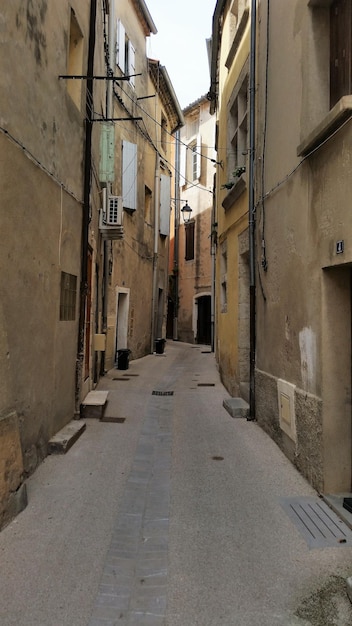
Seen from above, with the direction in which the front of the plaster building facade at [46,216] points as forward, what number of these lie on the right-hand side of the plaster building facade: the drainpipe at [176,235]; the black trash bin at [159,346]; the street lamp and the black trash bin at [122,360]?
0

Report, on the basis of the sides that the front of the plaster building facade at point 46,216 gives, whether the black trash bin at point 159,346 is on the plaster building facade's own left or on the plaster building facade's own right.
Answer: on the plaster building facade's own left

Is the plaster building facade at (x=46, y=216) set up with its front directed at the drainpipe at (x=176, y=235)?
no

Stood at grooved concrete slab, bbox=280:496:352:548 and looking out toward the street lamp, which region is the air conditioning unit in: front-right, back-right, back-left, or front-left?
front-left

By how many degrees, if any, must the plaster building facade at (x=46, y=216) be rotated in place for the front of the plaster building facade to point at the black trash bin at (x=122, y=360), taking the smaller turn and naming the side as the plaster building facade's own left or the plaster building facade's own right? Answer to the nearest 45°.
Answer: approximately 90° to the plaster building facade's own left

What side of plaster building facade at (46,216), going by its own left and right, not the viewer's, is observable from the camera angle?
right

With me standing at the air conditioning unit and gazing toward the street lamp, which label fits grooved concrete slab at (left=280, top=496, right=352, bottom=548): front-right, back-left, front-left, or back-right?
back-right

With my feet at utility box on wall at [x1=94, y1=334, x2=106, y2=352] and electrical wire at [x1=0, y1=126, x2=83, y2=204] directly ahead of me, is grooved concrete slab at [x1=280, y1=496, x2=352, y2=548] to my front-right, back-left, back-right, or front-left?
front-left

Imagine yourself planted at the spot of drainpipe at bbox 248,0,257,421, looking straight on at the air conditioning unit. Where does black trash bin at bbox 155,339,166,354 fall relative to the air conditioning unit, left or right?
right

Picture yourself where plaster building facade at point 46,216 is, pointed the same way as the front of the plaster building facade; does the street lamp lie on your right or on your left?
on your left
